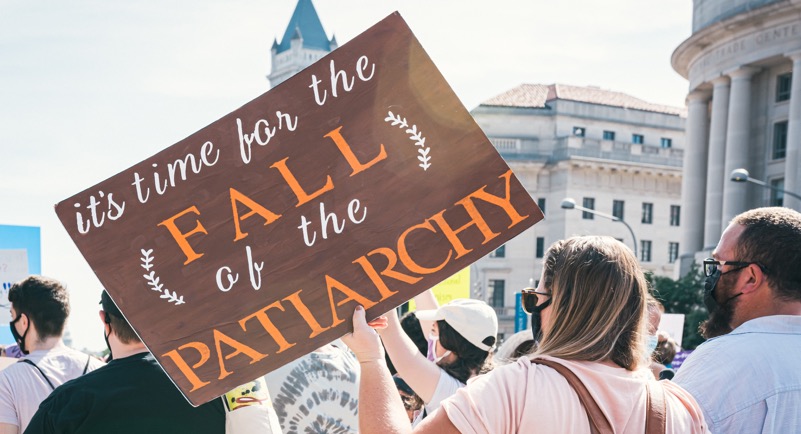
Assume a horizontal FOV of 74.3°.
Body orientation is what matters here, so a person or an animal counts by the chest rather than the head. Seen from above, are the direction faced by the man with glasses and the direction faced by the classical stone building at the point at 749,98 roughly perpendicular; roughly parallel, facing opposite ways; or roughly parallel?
roughly perpendicular

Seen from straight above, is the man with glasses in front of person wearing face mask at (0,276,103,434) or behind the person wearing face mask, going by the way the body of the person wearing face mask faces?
behind

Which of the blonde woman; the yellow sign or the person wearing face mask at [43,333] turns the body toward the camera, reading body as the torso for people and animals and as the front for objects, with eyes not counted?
the yellow sign

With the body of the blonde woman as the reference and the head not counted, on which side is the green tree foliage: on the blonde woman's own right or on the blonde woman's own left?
on the blonde woman's own right

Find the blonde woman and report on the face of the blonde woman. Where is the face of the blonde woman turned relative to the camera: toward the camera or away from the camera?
away from the camera

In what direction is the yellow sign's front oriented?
toward the camera

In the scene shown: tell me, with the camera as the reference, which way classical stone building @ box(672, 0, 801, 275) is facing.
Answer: facing the viewer and to the left of the viewer

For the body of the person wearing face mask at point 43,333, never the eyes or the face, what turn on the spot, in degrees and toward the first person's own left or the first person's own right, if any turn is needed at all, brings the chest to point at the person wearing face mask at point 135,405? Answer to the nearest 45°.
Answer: approximately 135° to the first person's own right

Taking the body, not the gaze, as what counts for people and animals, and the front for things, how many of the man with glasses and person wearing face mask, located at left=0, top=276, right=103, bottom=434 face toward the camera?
0

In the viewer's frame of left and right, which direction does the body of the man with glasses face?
facing away from the viewer and to the left of the viewer
